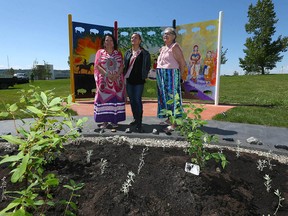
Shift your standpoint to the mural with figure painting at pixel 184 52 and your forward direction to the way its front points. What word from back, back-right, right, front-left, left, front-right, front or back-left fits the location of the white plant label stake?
front

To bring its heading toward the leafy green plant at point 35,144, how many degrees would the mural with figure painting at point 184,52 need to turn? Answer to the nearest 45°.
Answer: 0° — it already faces it

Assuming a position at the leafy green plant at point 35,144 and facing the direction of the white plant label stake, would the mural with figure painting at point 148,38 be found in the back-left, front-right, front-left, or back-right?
front-left

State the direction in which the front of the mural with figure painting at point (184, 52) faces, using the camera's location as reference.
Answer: facing the viewer

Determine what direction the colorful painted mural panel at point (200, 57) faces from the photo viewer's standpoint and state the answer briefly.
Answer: facing the viewer and to the left of the viewer

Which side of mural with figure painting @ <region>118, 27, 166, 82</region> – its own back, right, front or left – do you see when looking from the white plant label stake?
front

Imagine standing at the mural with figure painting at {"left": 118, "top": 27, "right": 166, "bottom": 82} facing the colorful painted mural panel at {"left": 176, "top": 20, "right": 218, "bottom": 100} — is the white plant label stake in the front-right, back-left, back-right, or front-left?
front-right

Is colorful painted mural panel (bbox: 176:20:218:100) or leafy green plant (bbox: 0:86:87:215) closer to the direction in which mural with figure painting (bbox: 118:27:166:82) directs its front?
the leafy green plant
